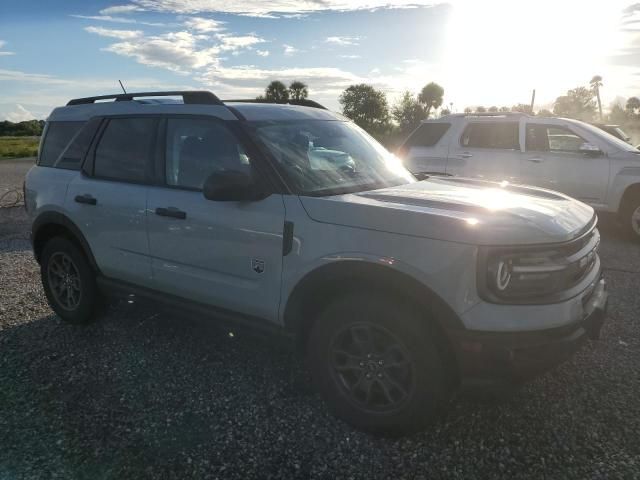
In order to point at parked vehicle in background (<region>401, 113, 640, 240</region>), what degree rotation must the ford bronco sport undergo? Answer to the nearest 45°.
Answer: approximately 90° to its left

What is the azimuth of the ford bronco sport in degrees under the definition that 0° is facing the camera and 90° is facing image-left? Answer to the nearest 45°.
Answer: approximately 315°
